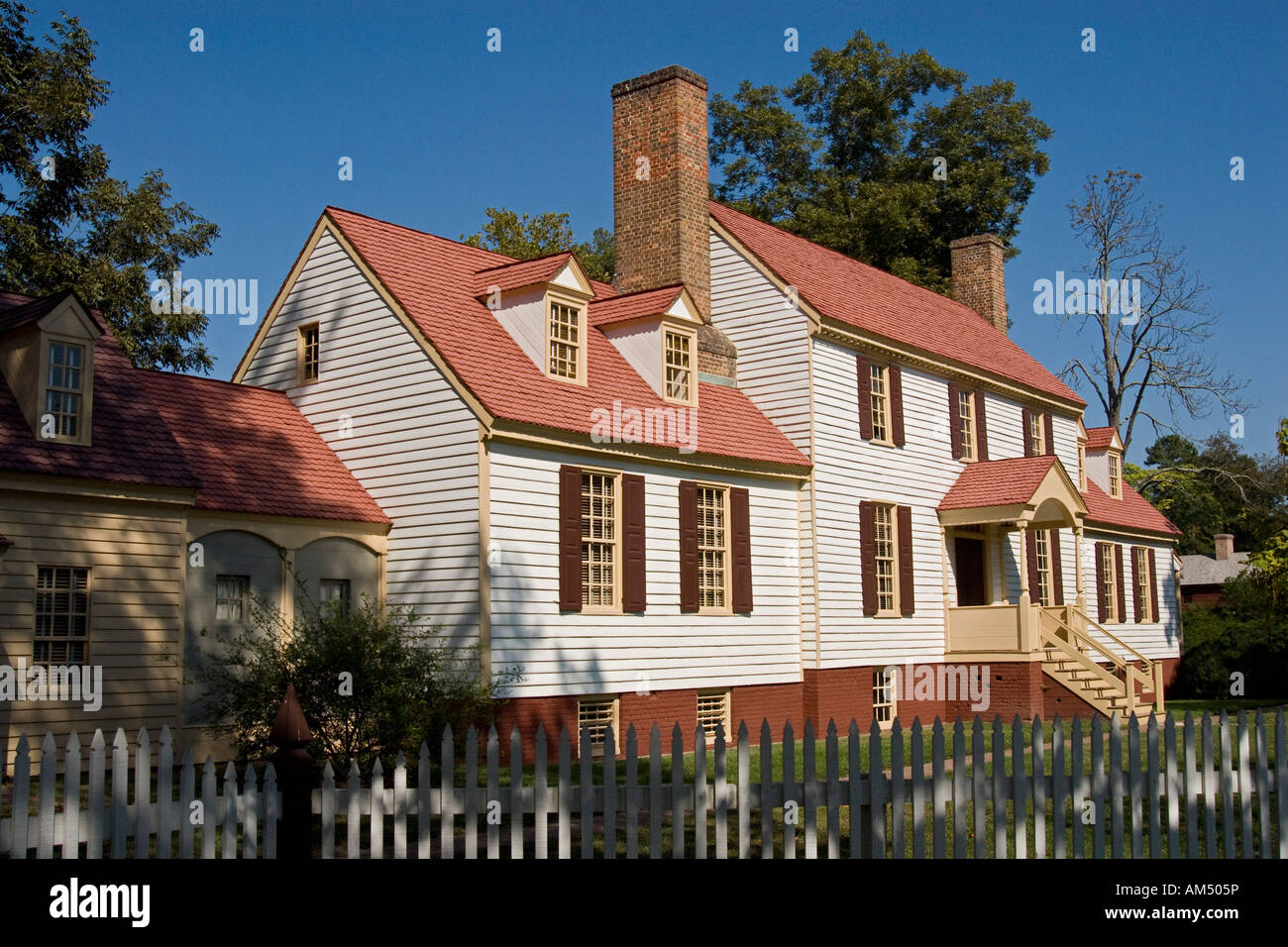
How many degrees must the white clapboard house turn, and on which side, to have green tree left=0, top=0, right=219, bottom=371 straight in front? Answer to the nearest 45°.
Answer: approximately 180°

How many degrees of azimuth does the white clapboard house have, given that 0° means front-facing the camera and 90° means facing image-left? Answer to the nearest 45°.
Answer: approximately 315°

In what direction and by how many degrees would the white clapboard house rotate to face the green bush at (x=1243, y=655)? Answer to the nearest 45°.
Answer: approximately 90° to its left

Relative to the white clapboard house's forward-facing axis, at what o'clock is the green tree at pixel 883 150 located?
The green tree is roughly at 8 o'clock from the white clapboard house.

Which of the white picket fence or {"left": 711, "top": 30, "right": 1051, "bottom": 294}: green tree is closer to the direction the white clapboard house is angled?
the white picket fence

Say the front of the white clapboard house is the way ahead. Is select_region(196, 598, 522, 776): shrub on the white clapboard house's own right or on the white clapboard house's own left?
on the white clapboard house's own right
